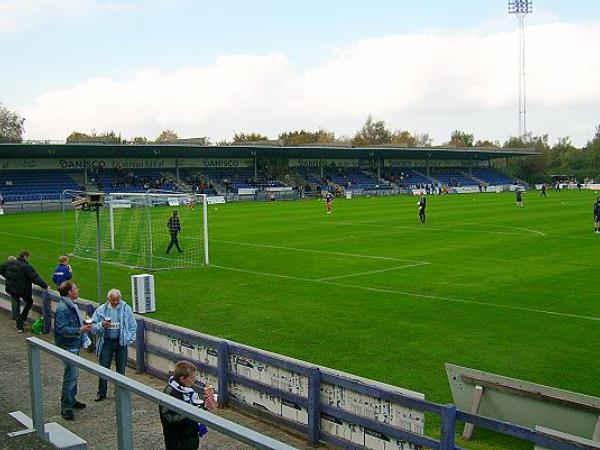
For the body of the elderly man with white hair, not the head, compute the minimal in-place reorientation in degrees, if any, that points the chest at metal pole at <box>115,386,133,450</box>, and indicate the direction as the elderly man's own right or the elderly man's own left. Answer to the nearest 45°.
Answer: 0° — they already face it

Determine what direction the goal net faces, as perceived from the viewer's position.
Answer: facing away from the viewer and to the right of the viewer

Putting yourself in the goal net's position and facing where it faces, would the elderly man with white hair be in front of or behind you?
behind

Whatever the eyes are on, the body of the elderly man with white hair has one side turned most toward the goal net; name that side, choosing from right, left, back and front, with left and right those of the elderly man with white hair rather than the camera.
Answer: back

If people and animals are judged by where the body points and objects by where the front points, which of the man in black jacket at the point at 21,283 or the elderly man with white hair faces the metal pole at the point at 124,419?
the elderly man with white hair

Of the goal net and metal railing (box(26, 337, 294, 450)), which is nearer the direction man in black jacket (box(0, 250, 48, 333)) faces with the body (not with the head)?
the goal net

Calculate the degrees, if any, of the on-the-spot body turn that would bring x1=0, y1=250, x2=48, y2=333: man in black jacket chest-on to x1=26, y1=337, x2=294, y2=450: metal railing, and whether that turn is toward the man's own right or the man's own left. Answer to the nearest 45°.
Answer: approximately 135° to the man's own right

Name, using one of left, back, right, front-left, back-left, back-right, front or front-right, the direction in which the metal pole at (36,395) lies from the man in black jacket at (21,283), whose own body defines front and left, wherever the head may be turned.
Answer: back-right

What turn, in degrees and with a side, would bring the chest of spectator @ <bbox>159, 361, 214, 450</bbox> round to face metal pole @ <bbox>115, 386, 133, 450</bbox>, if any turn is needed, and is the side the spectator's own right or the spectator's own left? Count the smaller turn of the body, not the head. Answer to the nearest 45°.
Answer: approximately 90° to the spectator's own right
